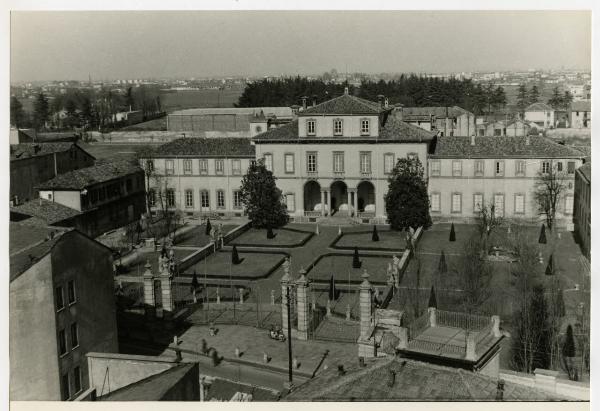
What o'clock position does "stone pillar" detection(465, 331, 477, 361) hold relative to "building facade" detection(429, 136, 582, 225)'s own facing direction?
The stone pillar is roughly at 12 o'clock from the building facade.

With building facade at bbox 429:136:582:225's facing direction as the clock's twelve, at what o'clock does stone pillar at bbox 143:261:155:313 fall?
The stone pillar is roughly at 1 o'clock from the building facade.

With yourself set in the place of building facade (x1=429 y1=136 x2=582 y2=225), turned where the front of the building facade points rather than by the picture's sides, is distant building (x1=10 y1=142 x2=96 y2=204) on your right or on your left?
on your right

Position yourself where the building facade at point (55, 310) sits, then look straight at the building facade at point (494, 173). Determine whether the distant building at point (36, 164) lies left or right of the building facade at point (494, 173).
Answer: left

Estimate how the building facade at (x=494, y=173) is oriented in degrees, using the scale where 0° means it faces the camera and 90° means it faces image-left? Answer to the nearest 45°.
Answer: approximately 0°

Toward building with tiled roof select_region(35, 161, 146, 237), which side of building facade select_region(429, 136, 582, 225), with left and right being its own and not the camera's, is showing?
right

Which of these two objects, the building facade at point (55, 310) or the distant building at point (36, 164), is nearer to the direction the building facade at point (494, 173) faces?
the building facade

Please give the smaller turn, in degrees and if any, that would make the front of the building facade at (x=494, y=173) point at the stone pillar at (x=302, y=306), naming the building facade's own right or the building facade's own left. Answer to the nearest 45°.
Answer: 0° — it already faces it
